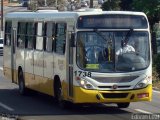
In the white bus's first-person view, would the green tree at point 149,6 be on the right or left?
on its left

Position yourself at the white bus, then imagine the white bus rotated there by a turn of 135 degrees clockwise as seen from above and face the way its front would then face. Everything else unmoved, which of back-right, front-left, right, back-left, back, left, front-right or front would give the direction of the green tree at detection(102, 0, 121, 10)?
right

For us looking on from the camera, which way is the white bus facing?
facing the viewer and to the right of the viewer
